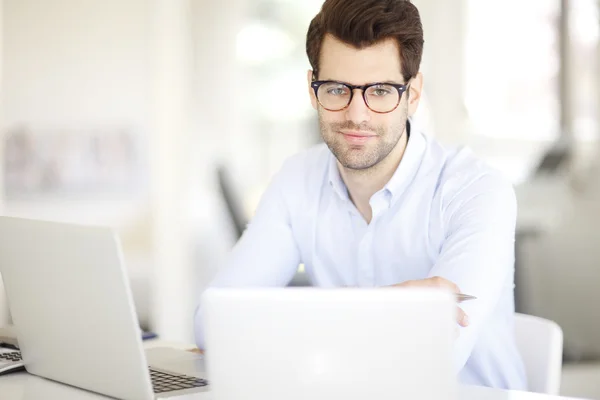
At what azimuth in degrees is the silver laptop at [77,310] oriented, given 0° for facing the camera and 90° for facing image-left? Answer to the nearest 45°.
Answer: approximately 225°

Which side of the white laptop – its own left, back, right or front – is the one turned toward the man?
front

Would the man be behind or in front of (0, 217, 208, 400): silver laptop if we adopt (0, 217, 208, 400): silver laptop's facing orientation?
in front
